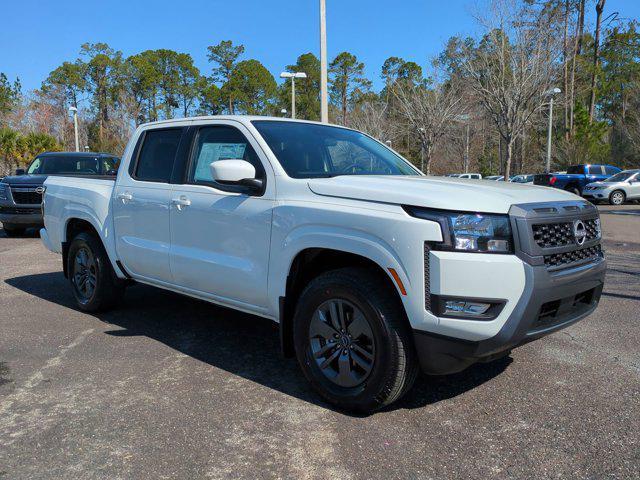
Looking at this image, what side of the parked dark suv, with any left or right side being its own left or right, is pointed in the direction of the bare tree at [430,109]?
back

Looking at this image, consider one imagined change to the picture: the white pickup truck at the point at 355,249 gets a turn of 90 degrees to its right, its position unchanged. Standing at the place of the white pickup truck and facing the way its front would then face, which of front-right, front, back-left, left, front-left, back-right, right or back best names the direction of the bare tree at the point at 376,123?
back-right

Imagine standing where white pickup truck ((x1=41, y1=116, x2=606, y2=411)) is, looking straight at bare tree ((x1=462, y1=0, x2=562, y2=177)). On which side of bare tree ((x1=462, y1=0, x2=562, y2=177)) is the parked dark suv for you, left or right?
left

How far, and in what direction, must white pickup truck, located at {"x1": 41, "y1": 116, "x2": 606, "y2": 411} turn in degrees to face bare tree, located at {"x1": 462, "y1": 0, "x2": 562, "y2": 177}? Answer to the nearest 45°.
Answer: approximately 135° to its left

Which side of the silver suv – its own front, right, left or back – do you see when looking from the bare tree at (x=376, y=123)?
right

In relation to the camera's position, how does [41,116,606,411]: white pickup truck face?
facing the viewer and to the right of the viewer

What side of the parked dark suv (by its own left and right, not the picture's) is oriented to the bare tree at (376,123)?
back

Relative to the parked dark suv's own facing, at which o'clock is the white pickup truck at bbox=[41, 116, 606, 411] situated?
The white pickup truck is roughly at 10 o'clock from the parked dark suv.

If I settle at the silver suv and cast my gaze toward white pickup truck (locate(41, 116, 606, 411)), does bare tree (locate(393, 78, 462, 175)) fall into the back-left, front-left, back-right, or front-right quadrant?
back-right

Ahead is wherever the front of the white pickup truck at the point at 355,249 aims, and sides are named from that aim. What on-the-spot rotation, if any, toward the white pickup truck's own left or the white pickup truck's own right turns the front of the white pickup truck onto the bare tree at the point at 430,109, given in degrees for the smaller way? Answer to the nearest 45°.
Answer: approximately 135° to the white pickup truck's own left

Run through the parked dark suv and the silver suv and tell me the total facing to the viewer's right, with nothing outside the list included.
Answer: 0

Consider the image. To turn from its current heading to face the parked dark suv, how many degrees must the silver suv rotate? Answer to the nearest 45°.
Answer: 0° — it already faces it

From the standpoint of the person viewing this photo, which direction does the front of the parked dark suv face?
facing the viewer and to the left of the viewer
